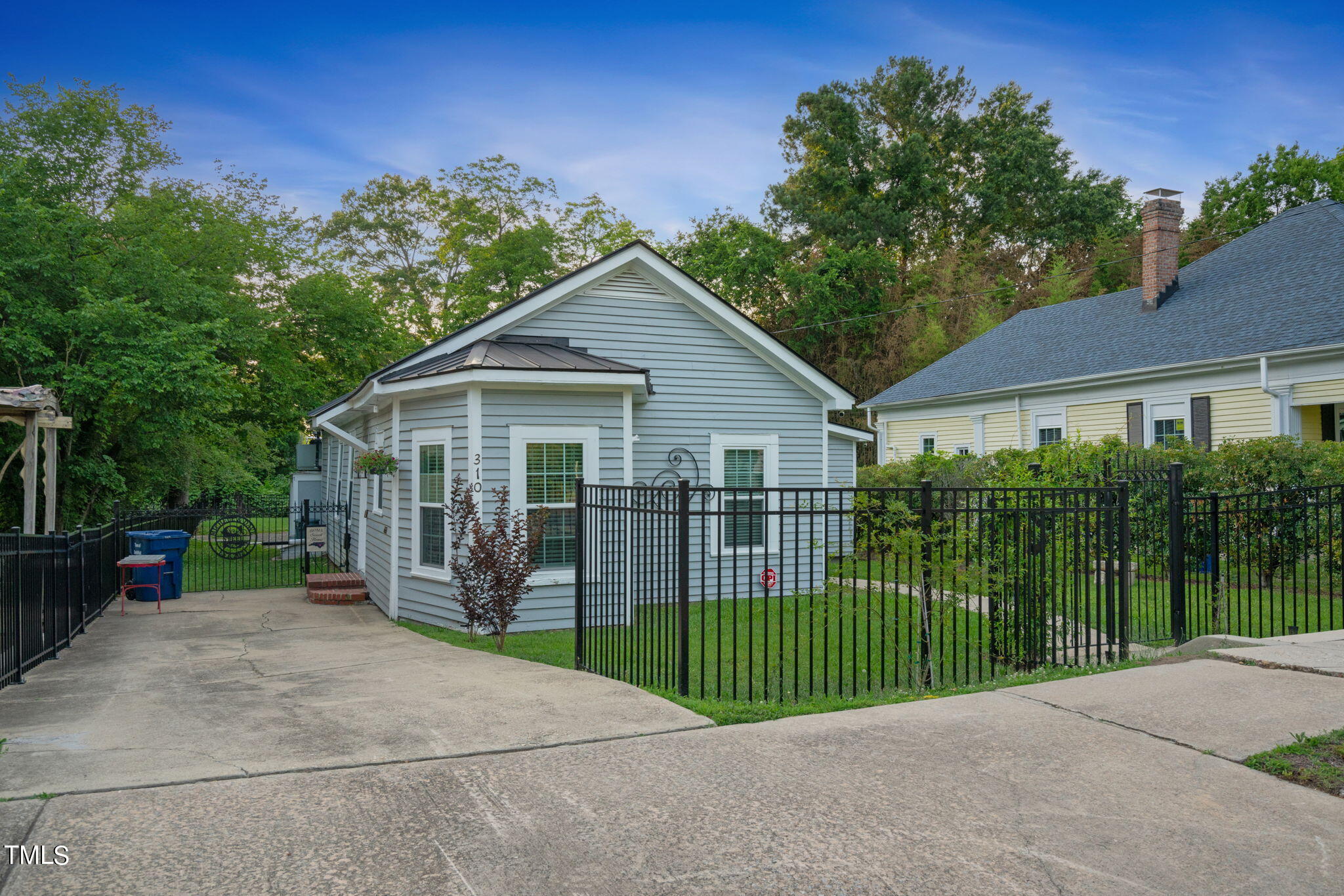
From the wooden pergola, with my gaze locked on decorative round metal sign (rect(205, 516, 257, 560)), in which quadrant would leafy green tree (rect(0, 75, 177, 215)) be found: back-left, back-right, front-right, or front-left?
front-left

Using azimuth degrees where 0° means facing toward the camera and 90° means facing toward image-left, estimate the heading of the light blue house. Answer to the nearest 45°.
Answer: approximately 0°

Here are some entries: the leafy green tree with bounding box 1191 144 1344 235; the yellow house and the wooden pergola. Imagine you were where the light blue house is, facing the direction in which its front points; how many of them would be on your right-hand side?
1

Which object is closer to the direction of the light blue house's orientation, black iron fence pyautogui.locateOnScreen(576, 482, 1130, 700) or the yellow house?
the black iron fence

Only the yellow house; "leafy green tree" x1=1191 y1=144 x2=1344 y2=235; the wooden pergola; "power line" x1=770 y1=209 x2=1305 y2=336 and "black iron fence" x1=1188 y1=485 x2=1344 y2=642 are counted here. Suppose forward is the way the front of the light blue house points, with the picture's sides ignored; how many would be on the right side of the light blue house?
1

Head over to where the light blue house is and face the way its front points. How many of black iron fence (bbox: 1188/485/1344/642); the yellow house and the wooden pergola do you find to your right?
1

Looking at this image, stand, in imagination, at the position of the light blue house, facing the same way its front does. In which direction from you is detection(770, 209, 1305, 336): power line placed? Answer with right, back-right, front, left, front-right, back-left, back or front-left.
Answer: back-left

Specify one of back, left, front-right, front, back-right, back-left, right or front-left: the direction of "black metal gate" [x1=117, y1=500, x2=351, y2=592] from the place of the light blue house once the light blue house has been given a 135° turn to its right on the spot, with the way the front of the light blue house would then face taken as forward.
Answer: front

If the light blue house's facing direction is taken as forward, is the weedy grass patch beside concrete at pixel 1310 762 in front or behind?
in front

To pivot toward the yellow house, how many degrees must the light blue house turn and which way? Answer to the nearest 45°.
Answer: approximately 135° to its left

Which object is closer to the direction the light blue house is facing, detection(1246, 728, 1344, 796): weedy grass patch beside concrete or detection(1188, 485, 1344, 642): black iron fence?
the weedy grass patch beside concrete

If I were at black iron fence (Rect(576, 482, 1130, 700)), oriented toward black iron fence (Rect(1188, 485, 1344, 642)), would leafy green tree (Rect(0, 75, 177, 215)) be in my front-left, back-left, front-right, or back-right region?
back-left

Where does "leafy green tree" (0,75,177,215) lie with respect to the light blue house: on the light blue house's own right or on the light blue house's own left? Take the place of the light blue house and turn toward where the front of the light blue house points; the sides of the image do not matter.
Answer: on the light blue house's own right

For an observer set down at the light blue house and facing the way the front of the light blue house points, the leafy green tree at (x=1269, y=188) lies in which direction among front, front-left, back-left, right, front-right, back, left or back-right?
back-left

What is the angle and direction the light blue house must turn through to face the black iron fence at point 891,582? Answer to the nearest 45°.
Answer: approximately 45° to its left

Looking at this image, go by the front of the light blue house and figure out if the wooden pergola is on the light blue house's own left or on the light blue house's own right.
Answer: on the light blue house's own right

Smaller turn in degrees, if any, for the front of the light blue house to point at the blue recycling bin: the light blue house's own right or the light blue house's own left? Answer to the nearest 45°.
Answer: approximately 135° to the light blue house's own right
